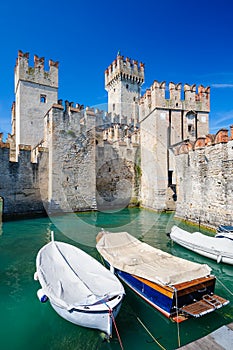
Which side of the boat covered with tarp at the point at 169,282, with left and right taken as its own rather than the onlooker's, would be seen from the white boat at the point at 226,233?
right

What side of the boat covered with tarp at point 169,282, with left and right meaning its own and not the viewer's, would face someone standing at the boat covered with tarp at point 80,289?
left

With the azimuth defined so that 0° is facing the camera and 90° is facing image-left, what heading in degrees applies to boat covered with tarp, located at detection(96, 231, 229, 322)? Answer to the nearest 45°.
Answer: approximately 135°

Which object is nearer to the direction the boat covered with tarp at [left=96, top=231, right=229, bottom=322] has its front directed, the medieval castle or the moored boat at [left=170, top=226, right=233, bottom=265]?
the medieval castle

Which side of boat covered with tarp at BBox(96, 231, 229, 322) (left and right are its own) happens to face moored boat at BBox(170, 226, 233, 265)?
right

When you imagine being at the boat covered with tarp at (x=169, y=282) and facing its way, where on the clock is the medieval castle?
The medieval castle is roughly at 1 o'clock from the boat covered with tarp.
